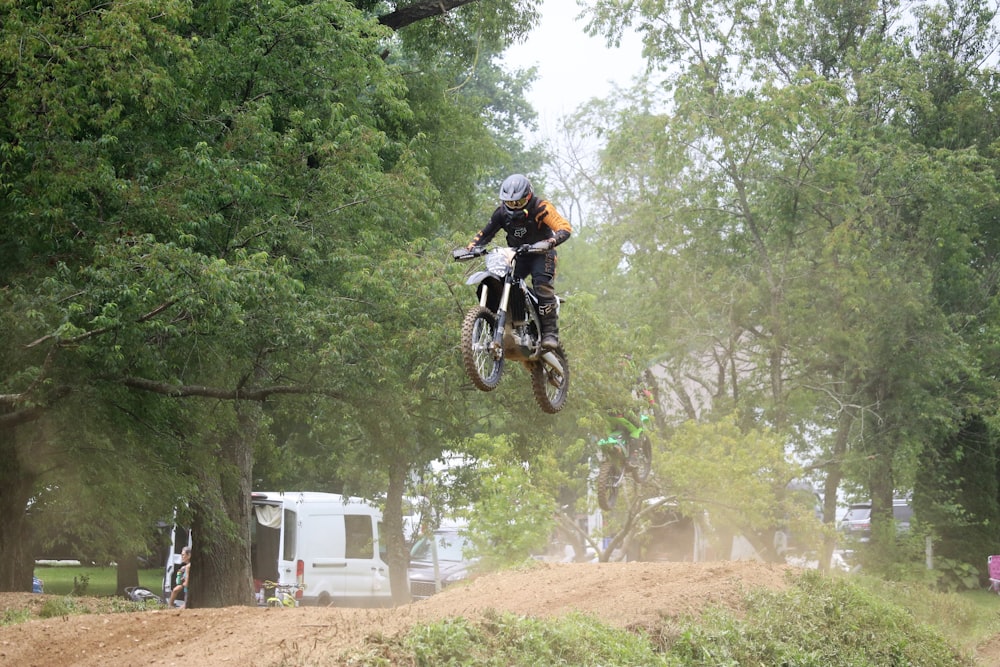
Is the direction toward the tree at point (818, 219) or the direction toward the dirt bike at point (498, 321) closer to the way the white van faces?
the tree

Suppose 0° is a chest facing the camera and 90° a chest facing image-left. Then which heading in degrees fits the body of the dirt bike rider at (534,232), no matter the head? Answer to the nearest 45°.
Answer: approximately 45°

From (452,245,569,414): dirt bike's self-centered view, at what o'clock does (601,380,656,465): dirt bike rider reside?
The dirt bike rider is roughly at 5 o'clock from the dirt bike.

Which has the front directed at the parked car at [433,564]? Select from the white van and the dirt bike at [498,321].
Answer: the white van

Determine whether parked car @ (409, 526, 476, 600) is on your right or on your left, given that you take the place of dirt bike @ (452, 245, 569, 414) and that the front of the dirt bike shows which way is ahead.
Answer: on your right

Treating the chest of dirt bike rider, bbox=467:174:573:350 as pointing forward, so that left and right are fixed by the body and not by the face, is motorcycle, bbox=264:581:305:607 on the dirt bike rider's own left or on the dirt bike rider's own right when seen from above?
on the dirt bike rider's own right

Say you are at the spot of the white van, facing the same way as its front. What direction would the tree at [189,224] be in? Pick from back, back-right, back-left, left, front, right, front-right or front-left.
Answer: back-right

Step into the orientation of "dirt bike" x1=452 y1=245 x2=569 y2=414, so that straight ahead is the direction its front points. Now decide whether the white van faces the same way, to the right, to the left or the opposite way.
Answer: the opposite way

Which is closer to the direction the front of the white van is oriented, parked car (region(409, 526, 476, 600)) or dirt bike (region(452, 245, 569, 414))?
the parked car

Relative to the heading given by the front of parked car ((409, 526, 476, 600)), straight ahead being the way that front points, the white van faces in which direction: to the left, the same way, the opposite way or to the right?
the opposite way

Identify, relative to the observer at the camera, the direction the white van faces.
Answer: facing away from the viewer and to the right of the viewer
